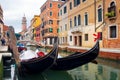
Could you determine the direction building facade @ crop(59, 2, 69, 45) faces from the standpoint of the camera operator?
facing the viewer and to the left of the viewer

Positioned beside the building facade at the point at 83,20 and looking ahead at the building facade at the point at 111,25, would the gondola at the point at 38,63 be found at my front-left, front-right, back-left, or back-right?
front-right
